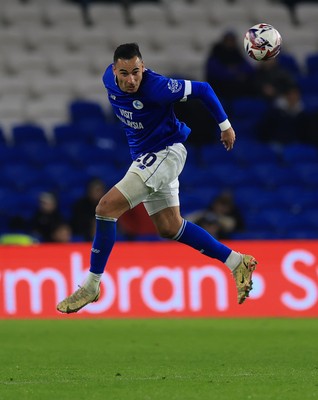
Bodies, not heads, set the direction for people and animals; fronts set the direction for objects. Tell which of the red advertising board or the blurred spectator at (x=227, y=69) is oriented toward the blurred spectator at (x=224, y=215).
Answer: the blurred spectator at (x=227, y=69)

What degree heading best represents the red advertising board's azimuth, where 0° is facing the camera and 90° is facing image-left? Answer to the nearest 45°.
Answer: approximately 0°

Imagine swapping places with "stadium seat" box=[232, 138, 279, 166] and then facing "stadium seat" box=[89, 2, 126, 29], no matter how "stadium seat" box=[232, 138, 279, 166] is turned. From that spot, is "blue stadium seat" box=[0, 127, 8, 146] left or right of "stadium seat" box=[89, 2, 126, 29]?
left

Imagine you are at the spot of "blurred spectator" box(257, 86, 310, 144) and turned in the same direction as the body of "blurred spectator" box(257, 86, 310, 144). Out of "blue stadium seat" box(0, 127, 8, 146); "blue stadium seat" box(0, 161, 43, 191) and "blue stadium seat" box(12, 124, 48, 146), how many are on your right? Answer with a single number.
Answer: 3

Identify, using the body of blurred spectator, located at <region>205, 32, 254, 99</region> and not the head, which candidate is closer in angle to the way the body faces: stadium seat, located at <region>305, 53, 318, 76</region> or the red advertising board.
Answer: the red advertising board

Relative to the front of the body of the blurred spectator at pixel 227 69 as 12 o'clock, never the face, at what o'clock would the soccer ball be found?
The soccer ball is roughly at 12 o'clock from the blurred spectator.

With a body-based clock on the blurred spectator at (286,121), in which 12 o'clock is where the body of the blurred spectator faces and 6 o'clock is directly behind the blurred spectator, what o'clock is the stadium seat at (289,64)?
The stadium seat is roughly at 6 o'clock from the blurred spectator.
